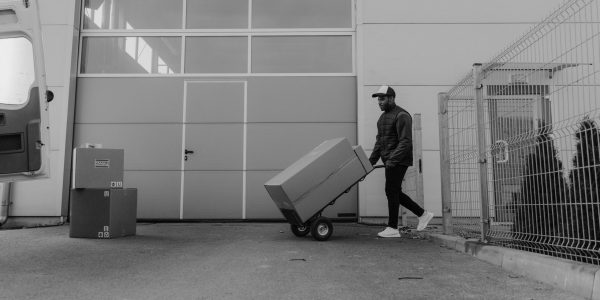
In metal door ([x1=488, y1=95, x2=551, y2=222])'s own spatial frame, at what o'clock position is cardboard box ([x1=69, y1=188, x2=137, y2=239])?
The cardboard box is roughly at 3 o'clock from the metal door.

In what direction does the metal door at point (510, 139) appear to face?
toward the camera

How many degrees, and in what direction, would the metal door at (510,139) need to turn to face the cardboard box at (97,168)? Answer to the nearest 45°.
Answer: approximately 90° to its right

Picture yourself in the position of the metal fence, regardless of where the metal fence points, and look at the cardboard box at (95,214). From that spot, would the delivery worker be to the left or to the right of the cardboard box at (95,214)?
right
